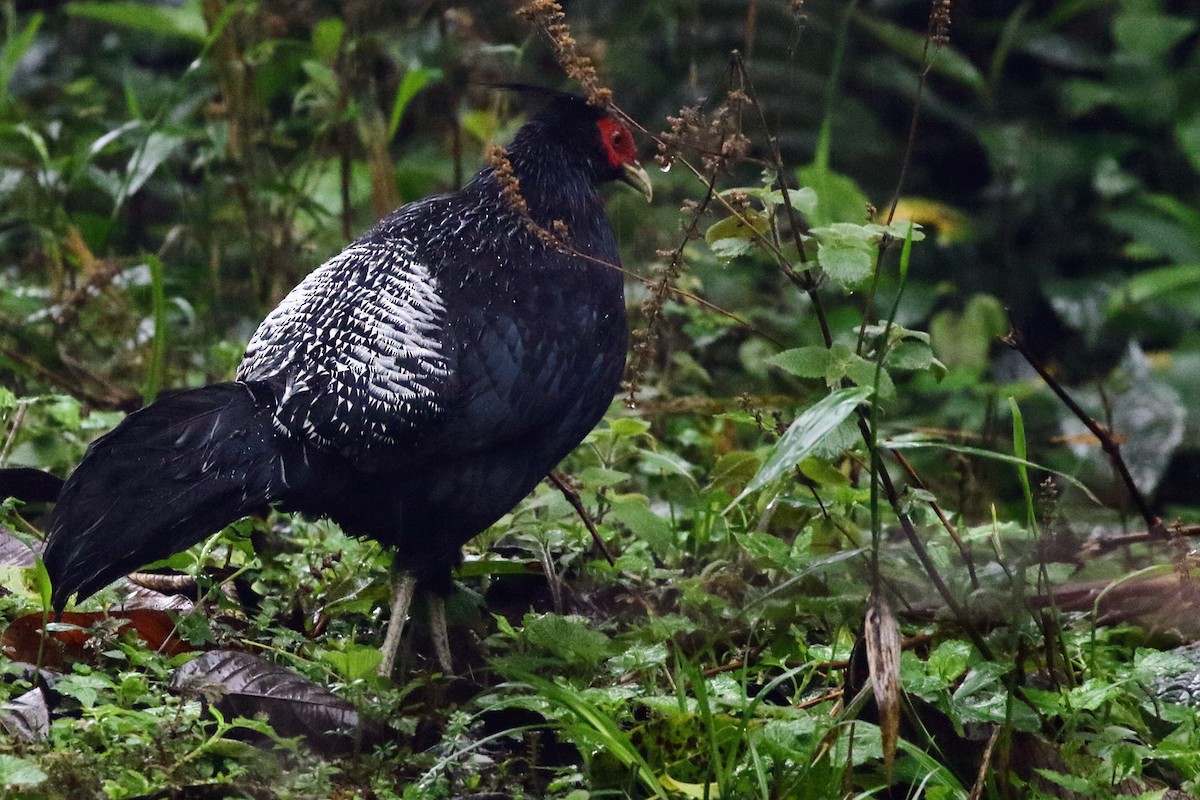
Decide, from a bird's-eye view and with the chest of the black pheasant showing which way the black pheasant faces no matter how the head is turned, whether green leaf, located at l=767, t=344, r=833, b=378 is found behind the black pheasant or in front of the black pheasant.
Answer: in front

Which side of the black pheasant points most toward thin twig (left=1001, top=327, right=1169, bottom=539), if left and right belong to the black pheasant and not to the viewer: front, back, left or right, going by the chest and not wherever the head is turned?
front

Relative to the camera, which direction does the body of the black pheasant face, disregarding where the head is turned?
to the viewer's right

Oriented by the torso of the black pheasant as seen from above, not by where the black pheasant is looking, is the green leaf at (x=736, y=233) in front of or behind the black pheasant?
in front

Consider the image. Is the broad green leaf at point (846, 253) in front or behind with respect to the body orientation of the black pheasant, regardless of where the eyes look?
in front

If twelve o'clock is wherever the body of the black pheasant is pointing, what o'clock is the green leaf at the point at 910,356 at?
The green leaf is roughly at 1 o'clock from the black pheasant.
